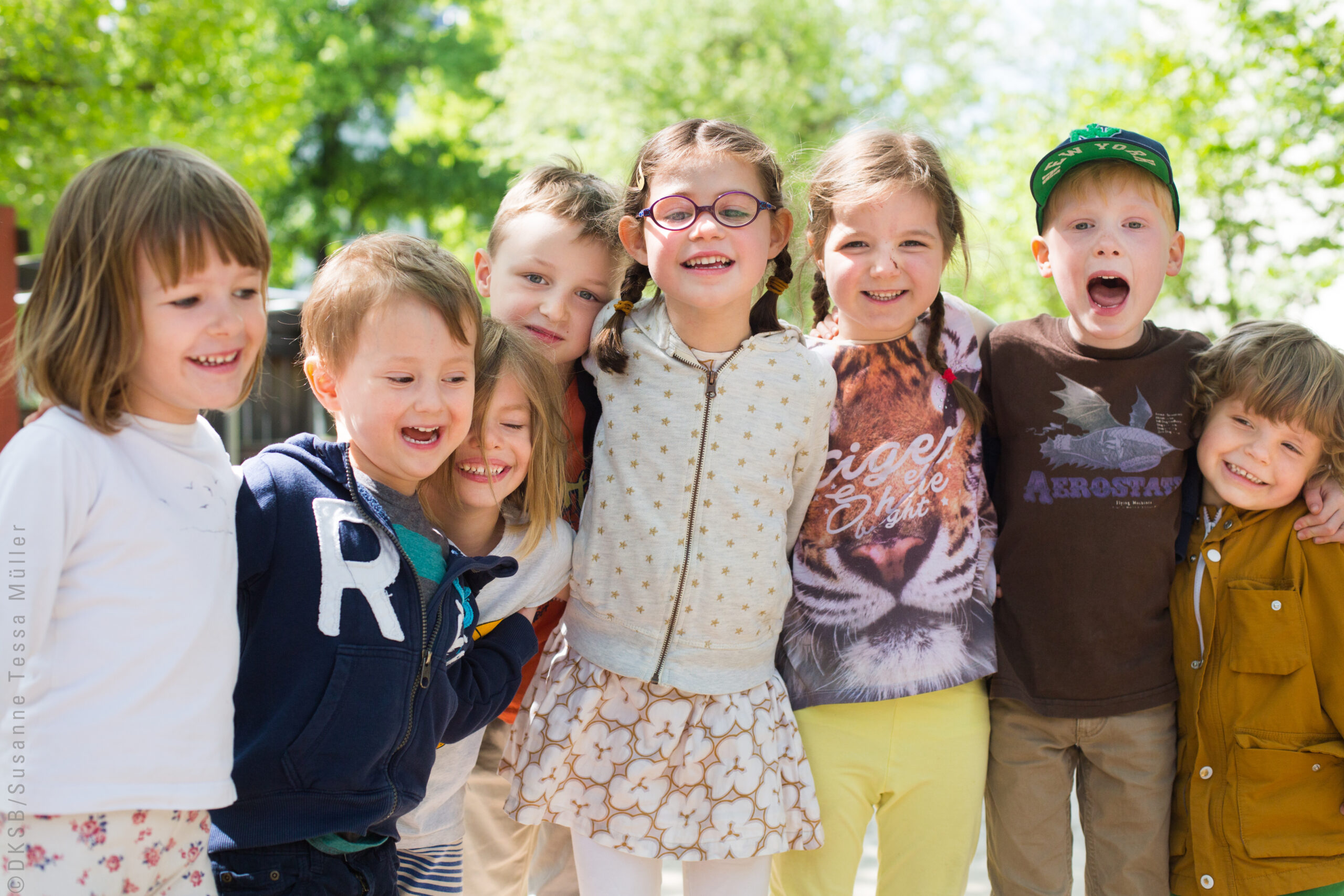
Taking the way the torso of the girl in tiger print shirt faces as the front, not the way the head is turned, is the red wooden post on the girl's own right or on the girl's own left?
on the girl's own right

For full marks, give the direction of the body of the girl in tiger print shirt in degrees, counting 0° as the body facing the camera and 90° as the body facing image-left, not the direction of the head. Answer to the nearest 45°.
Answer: approximately 0°

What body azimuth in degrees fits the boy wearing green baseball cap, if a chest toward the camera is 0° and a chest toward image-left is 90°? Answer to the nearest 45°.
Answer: approximately 0°

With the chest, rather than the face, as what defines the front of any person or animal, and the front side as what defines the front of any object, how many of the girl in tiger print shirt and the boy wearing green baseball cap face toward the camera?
2

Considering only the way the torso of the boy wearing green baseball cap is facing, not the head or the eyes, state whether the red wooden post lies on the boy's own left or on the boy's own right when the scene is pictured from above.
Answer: on the boy's own right

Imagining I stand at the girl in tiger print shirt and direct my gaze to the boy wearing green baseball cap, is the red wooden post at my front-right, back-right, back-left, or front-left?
back-left
